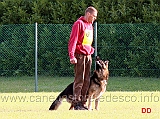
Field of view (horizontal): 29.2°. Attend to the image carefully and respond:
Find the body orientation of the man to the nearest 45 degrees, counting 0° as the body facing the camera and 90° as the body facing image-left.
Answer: approximately 315°

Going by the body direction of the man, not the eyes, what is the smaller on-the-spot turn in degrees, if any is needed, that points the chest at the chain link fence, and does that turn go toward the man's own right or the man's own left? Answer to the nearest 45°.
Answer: approximately 135° to the man's own left
